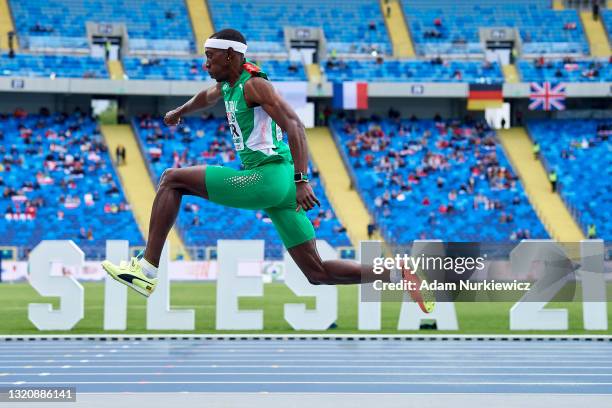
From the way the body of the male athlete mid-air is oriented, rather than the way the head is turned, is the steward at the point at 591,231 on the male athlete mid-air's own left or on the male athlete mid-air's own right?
on the male athlete mid-air's own right

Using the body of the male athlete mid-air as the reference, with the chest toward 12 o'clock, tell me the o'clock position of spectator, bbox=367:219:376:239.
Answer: The spectator is roughly at 3 o'clock from the male athlete mid-air.

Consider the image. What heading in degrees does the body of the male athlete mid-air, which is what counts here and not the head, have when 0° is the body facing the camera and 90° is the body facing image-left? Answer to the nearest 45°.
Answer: approximately 90°

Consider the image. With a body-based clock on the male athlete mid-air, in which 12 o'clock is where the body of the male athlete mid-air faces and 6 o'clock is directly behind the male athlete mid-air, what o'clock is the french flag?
The french flag is roughly at 3 o'clock from the male athlete mid-air.

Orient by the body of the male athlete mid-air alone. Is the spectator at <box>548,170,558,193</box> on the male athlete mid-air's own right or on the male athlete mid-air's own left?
on the male athlete mid-air's own right

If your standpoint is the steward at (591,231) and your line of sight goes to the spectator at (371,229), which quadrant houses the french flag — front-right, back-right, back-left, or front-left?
front-right

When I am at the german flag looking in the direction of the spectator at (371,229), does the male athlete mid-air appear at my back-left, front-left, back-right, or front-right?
front-left
